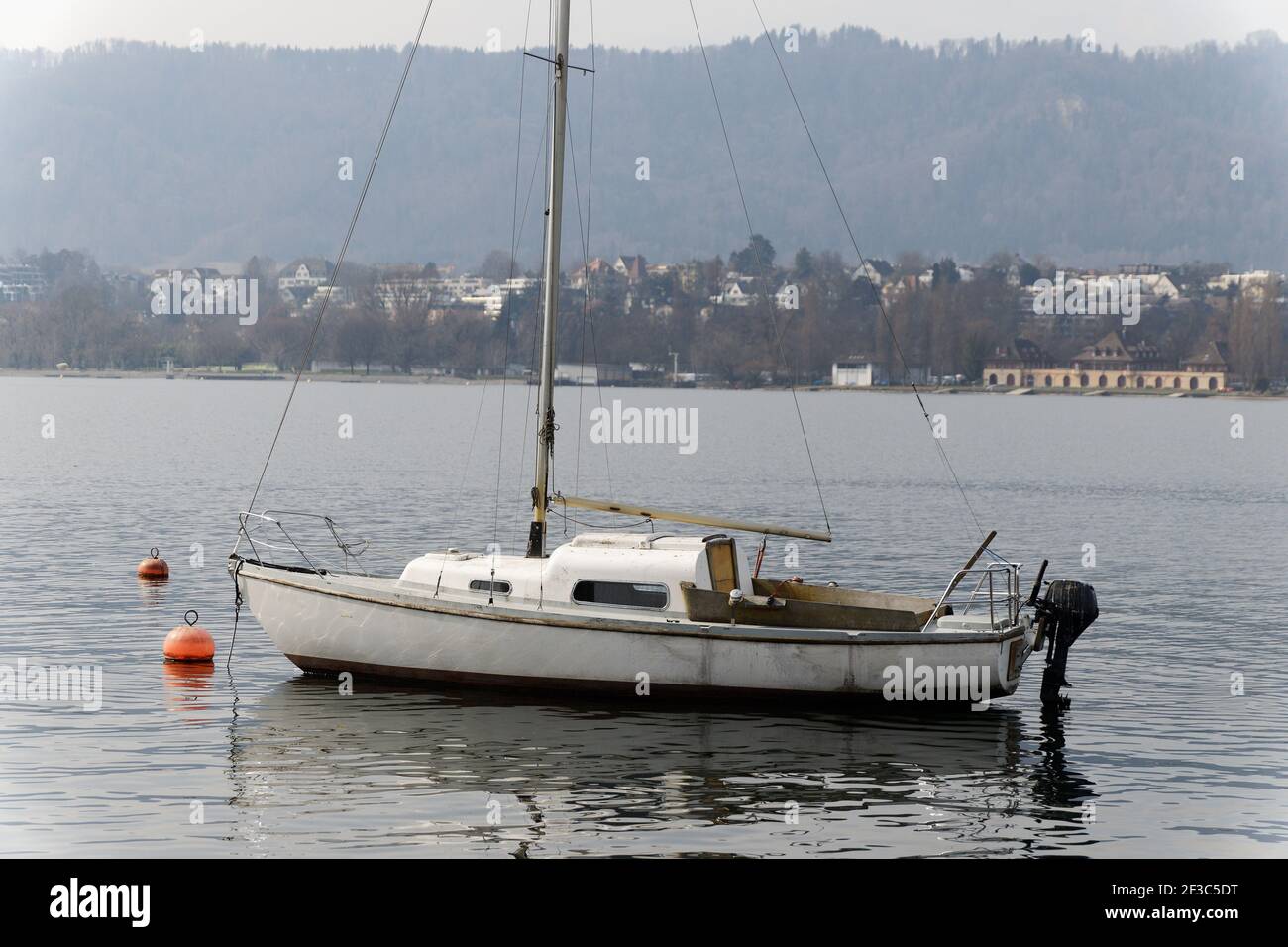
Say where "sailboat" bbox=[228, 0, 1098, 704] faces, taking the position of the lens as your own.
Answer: facing to the left of the viewer

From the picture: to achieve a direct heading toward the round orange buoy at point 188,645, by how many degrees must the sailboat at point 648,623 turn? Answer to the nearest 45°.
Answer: approximately 45° to its right

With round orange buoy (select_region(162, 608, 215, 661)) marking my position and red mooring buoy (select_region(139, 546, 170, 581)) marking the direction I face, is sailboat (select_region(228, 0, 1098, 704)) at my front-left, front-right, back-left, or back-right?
back-right

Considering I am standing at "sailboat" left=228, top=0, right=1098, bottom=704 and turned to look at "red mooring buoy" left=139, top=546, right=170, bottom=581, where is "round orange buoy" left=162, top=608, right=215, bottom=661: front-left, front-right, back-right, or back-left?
front-left

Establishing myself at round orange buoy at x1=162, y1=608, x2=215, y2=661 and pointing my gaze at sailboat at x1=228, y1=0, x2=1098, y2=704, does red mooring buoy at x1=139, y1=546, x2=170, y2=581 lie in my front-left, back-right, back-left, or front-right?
back-left

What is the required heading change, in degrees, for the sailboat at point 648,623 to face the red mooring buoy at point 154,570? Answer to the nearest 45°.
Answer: approximately 45° to its right
